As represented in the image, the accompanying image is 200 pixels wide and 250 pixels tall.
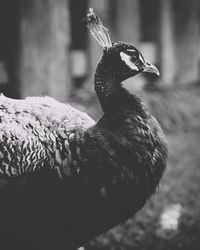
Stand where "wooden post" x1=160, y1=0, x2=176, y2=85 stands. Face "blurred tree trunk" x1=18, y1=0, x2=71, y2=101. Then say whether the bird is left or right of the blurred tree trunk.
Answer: left

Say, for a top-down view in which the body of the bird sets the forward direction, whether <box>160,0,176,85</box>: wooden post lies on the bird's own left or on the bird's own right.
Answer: on the bird's own left

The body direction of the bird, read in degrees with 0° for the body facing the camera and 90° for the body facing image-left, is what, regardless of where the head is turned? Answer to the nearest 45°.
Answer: approximately 270°

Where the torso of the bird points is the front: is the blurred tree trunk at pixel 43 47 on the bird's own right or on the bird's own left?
on the bird's own left

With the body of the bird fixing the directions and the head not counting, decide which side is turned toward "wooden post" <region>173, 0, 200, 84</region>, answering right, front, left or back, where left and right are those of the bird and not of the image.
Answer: left
